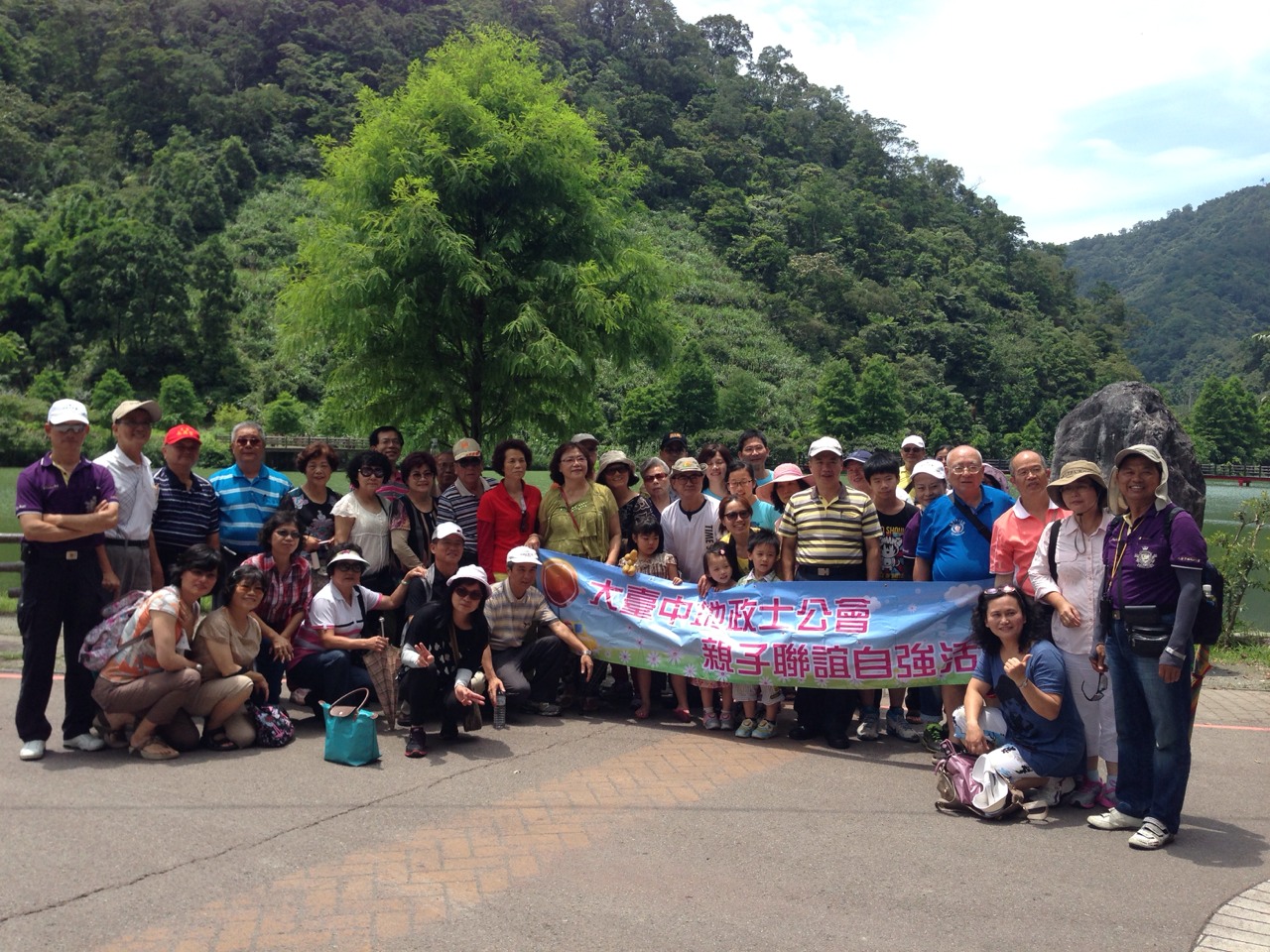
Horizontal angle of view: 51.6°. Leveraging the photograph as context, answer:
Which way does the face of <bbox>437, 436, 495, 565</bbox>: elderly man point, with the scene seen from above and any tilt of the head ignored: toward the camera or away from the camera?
toward the camera

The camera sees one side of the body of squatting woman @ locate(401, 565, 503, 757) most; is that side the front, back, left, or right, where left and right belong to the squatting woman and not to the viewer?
front

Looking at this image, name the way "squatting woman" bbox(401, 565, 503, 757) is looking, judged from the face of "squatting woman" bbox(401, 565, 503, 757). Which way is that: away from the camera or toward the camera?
toward the camera

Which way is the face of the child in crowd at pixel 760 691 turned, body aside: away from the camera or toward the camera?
toward the camera

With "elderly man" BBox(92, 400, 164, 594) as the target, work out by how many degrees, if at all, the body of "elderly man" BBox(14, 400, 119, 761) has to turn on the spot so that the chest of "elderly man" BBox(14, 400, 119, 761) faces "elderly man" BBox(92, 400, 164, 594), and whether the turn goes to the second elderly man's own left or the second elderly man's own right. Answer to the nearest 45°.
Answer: approximately 135° to the second elderly man's own left

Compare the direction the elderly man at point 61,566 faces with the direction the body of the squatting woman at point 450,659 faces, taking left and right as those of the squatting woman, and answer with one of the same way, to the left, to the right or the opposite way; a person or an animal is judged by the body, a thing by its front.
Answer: the same way

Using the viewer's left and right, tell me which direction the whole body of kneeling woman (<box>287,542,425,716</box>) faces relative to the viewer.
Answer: facing the viewer and to the right of the viewer

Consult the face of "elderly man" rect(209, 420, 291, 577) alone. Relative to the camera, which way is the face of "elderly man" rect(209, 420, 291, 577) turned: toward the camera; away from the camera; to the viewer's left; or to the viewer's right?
toward the camera

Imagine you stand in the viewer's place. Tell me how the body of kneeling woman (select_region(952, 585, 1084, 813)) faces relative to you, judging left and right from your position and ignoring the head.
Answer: facing the viewer and to the left of the viewer

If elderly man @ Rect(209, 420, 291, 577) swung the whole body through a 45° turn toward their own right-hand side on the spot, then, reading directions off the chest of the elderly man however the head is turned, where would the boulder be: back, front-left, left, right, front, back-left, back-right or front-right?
back-left

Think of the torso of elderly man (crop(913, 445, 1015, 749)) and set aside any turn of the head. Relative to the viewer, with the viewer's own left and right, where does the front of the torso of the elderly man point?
facing the viewer

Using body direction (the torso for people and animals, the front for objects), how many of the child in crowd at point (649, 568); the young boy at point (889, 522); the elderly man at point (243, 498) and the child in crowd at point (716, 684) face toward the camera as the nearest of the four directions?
4

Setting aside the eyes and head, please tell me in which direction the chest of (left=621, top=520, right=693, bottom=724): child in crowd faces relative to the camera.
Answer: toward the camera

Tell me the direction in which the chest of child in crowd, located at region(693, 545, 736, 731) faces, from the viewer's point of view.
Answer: toward the camera

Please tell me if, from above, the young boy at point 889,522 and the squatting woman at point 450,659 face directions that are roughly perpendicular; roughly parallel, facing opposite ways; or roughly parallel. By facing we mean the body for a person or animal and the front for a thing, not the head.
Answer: roughly parallel

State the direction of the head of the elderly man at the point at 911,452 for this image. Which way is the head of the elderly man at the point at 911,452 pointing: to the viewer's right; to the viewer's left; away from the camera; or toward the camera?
toward the camera

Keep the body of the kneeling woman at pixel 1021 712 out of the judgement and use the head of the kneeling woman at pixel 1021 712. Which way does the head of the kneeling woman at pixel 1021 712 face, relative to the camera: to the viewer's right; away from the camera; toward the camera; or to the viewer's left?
toward the camera

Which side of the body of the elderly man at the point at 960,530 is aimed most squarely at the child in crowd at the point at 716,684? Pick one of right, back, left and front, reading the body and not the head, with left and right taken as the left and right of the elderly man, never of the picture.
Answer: right
